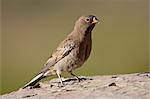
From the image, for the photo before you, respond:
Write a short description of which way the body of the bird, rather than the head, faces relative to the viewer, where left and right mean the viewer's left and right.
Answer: facing to the right of the viewer
